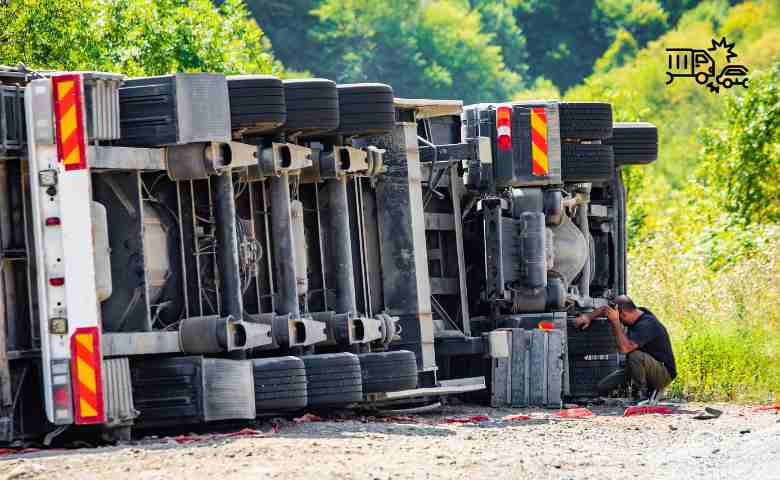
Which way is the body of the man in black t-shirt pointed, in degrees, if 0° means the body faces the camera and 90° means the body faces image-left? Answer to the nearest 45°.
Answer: approximately 90°

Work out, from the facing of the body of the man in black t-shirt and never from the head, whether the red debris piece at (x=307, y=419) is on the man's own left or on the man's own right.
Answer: on the man's own left

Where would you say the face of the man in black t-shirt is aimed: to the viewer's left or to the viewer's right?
to the viewer's left

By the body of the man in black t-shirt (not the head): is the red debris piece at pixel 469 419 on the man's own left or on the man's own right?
on the man's own left

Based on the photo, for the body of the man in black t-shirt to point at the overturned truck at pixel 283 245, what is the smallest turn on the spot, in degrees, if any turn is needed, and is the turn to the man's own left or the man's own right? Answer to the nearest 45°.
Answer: approximately 45° to the man's own left

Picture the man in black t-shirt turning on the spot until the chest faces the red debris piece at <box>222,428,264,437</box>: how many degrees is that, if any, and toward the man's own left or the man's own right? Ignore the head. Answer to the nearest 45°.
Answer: approximately 45° to the man's own left

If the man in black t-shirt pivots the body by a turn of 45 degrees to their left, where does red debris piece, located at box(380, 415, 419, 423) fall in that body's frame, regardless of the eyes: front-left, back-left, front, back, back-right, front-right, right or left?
front

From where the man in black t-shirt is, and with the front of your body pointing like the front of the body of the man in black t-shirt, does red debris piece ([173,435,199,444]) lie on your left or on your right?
on your left
